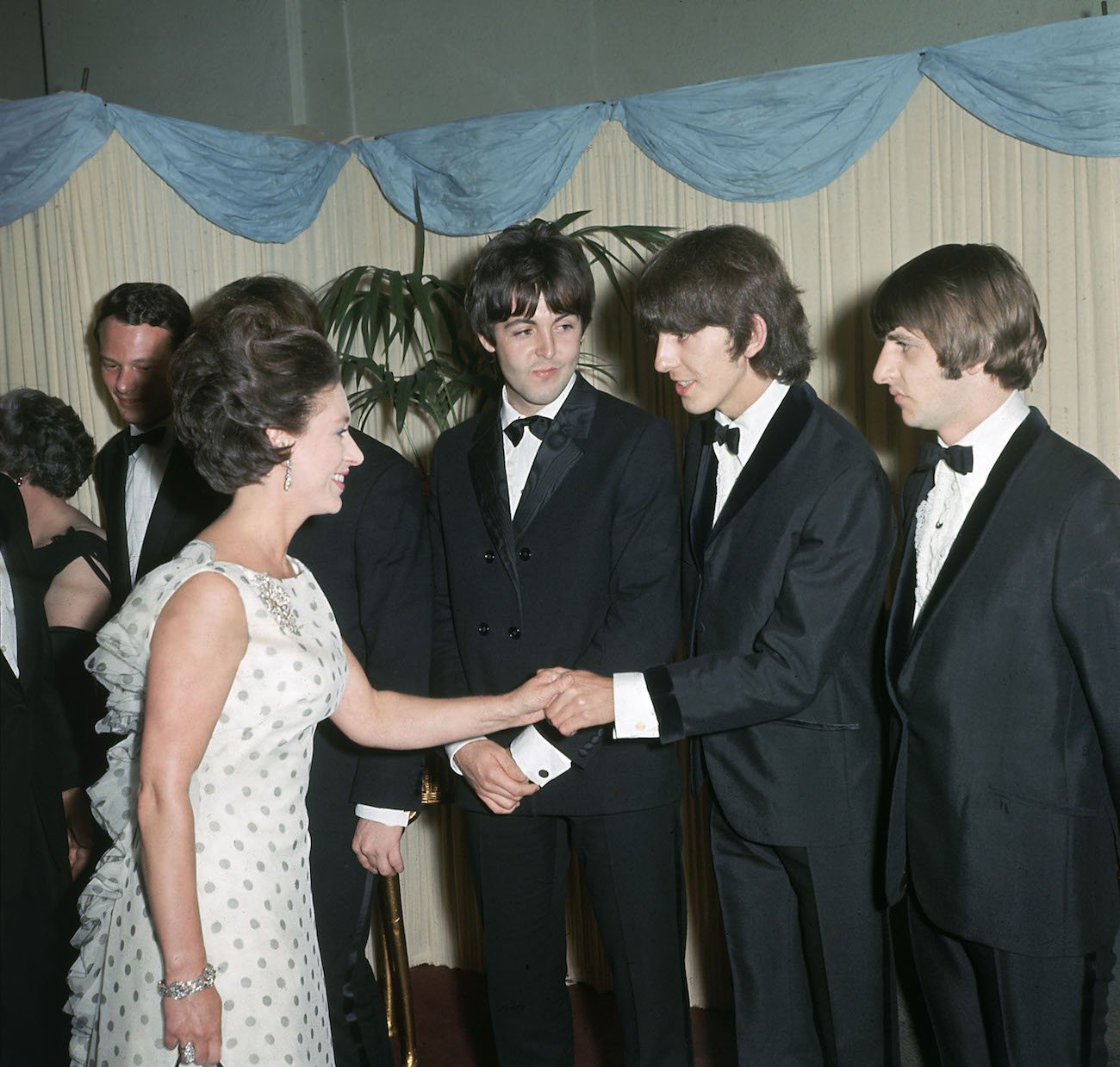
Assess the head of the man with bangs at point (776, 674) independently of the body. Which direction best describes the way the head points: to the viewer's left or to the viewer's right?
to the viewer's left

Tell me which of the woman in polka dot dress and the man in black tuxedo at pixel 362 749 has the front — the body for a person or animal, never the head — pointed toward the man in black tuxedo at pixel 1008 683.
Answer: the woman in polka dot dress

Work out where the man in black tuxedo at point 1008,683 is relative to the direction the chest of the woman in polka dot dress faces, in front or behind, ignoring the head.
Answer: in front

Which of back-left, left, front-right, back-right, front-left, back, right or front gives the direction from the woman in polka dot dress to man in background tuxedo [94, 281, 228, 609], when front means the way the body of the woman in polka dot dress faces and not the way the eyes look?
left

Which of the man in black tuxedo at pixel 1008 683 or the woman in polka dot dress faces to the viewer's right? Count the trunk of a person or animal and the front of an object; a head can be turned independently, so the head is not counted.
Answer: the woman in polka dot dress

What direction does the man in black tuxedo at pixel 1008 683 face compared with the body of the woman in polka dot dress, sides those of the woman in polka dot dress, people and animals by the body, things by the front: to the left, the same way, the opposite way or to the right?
the opposite way

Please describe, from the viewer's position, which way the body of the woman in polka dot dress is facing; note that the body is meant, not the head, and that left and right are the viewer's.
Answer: facing to the right of the viewer

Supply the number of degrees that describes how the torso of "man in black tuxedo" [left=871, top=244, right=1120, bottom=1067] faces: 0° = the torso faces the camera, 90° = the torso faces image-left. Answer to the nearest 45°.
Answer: approximately 45°

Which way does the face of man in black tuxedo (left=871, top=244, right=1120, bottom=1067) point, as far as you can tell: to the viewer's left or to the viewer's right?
to the viewer's left

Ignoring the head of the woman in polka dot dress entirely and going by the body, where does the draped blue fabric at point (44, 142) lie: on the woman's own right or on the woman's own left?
on the woman's own left

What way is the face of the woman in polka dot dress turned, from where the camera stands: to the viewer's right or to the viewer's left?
to the viewer's right
